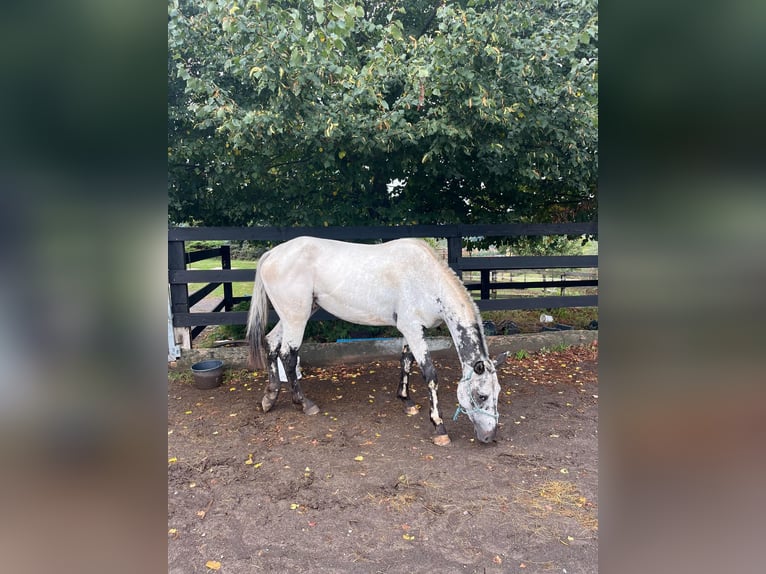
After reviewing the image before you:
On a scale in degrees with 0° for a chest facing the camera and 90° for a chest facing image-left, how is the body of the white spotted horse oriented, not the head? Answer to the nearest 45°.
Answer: approximately 270°
